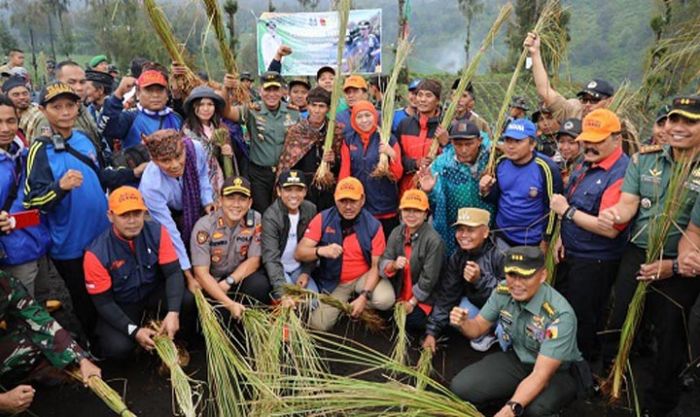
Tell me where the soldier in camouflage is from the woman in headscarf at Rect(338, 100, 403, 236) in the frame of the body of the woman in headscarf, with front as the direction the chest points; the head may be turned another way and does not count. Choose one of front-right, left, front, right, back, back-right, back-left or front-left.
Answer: front-right

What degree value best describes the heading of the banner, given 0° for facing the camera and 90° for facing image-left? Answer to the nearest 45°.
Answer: approximately 0°

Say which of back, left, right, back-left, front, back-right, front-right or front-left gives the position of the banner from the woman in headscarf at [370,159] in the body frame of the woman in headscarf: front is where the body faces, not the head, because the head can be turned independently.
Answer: back

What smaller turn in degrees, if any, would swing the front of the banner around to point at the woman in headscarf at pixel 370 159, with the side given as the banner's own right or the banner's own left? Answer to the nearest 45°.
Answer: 0° — it already faces them

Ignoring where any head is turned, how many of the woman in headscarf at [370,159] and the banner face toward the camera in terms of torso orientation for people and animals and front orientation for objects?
2
